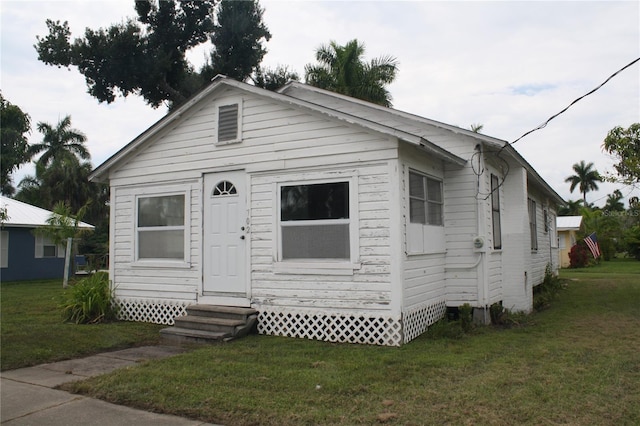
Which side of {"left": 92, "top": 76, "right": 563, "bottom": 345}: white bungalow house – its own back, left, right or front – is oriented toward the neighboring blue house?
right

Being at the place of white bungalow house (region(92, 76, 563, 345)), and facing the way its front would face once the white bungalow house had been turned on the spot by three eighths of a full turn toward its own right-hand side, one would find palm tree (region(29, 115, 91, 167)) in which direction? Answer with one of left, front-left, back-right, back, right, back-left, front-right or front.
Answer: front-left

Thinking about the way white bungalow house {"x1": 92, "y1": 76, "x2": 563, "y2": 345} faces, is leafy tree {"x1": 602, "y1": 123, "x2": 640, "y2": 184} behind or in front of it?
behind

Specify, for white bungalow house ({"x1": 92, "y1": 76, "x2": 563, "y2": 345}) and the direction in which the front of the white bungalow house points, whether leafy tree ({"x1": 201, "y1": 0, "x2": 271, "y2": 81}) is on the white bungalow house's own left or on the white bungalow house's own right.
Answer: on the white bungalow house's own right

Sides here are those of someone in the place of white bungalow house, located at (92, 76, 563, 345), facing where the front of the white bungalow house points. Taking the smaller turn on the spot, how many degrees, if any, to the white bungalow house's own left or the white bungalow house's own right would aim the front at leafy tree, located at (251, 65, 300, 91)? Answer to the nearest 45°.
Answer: approximately 135° to the white bungalow house's own right

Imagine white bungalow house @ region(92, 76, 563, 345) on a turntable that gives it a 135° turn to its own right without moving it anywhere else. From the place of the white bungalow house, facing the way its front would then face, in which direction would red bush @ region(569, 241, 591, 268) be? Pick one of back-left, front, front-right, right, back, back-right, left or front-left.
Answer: front-right

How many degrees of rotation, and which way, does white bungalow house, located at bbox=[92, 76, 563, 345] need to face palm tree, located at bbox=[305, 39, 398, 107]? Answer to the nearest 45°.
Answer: approximately 135° to its right

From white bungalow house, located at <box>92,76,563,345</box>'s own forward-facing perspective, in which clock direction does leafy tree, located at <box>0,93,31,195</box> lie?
The leafy tree is roughly at 3 o'clock from the white bungalow house.

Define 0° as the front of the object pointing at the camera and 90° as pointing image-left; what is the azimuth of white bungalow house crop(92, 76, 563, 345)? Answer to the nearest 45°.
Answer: approximately 45°

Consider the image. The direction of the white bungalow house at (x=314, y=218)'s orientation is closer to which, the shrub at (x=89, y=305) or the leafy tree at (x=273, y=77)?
the shrub

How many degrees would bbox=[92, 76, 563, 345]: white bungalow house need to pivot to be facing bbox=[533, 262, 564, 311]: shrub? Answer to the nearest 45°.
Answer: approximately 180°
